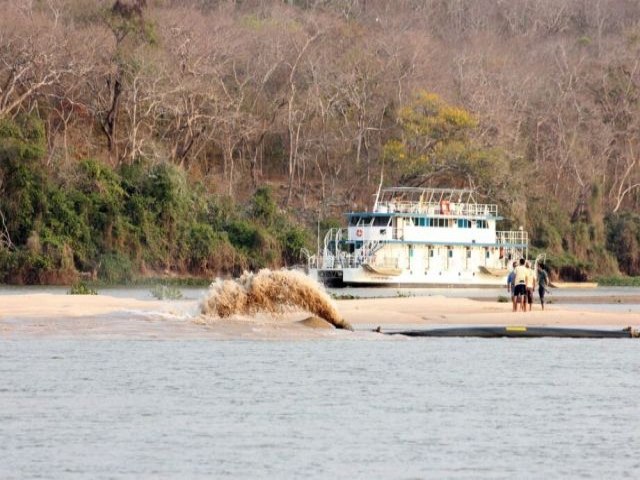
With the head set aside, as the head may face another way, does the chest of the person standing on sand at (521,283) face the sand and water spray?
no

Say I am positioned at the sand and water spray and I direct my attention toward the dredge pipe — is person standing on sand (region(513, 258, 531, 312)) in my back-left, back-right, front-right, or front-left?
front-left
